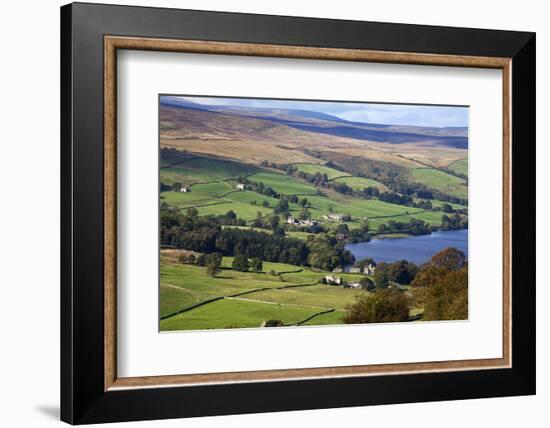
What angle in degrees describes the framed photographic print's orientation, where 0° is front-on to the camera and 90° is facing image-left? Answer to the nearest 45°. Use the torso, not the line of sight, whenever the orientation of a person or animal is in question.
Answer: approximately 315°
